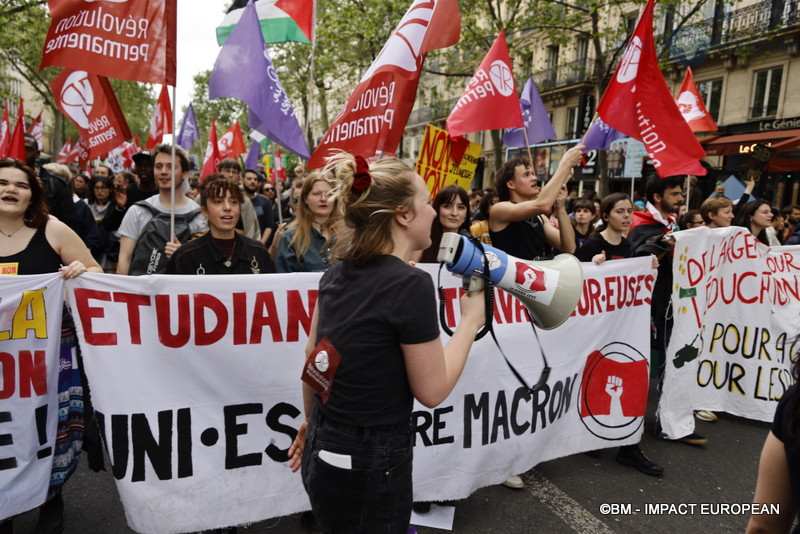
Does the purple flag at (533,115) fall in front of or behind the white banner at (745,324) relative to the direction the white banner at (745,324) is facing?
behind

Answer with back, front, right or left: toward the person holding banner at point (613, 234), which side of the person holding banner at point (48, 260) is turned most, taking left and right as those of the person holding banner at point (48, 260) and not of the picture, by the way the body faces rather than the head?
left

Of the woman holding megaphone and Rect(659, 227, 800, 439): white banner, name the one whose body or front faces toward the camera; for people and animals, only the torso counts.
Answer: the white banner

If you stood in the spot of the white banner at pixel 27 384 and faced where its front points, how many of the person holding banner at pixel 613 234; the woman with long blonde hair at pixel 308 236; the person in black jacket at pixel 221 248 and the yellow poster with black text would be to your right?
0

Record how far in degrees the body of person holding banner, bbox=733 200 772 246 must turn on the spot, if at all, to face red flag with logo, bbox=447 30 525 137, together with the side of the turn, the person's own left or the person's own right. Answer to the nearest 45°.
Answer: approximately 90° to the person's own right

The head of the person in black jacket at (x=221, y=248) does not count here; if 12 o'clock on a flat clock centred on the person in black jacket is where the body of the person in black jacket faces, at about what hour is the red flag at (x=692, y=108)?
The red flag is roughly at 8 o'clock from the person in black jacket.

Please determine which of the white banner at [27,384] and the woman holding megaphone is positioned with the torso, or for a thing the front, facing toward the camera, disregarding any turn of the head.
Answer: the white banner

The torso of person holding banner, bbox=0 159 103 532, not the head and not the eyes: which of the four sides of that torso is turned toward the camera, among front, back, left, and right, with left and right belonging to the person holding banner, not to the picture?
front

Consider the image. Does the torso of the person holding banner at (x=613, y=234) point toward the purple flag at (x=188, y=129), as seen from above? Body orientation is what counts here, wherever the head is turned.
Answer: no

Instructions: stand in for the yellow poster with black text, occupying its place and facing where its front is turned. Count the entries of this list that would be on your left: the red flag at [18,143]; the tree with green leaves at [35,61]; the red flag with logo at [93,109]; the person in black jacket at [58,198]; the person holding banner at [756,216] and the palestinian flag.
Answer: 1

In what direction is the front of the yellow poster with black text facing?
toward the camera

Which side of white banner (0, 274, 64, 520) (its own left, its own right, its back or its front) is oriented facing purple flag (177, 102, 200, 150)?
back

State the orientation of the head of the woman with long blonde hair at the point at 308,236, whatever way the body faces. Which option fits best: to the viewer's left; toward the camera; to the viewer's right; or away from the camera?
toward the camera

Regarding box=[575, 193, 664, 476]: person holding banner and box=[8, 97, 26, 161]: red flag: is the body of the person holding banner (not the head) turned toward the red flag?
no

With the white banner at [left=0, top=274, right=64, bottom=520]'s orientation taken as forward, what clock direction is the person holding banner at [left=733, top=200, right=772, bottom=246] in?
The person holding banner is roughly at 9 o'clock from the white banner.

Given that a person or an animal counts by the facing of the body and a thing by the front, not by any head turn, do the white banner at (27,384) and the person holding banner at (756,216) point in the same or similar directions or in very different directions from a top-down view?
same or similar directions

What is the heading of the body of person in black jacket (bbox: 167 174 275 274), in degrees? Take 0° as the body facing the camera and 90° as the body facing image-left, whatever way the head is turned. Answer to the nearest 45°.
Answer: approximately 0°

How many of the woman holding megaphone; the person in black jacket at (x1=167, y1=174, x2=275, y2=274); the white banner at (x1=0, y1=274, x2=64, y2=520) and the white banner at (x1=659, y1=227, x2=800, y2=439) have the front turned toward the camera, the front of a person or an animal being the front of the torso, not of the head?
3

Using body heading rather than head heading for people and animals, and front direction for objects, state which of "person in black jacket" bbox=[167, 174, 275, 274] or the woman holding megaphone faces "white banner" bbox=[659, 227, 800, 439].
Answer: the woman holding megaphone

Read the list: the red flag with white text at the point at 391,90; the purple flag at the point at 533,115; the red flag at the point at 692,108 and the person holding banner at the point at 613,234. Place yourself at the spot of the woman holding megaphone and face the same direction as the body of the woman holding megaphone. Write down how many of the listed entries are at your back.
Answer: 0

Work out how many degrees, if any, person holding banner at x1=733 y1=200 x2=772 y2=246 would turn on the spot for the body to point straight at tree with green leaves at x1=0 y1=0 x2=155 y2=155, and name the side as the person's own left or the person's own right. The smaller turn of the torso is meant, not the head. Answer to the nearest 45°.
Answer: approximately 135° to the person's own right
